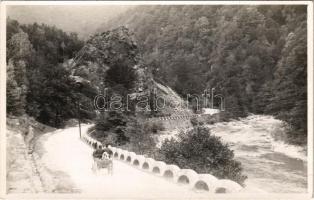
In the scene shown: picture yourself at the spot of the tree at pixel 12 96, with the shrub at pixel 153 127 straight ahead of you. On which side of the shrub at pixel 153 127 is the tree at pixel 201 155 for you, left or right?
right

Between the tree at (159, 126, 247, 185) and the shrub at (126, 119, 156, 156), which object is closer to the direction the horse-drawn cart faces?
the shrub

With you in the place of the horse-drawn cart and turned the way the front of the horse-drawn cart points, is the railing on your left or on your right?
on your right

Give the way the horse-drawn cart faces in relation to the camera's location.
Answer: facing away from the viewer

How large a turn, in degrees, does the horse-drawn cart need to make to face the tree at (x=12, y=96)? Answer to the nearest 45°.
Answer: approximately 90° to its left

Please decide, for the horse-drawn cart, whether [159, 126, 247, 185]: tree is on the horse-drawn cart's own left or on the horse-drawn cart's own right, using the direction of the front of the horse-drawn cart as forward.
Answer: on the horse-drawn cart's own right
